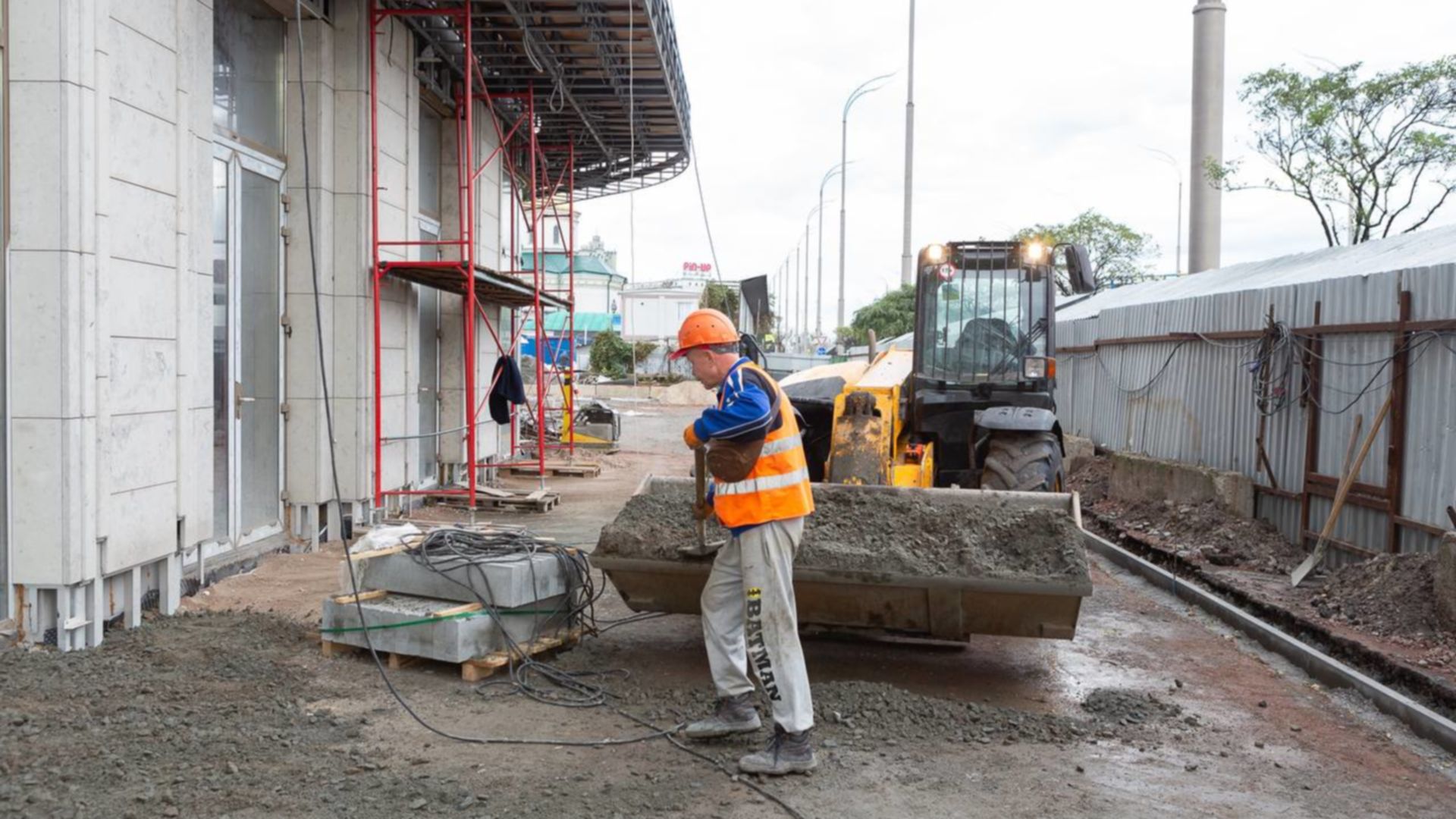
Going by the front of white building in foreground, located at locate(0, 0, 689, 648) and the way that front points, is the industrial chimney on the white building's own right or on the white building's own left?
on the white building's own left

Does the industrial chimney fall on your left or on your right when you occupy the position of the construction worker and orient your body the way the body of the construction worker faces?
on your right

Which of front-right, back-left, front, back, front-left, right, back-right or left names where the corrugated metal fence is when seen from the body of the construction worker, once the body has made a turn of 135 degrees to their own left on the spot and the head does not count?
left

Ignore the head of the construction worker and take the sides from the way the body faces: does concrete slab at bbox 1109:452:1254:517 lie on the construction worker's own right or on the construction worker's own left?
on the construction worker's own right

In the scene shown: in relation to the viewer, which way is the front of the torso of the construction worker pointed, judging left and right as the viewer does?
facing to the left of the viewer

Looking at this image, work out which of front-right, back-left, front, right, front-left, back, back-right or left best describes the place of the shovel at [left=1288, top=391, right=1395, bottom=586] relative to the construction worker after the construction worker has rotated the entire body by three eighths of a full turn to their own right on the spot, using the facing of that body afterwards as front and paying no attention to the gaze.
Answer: front

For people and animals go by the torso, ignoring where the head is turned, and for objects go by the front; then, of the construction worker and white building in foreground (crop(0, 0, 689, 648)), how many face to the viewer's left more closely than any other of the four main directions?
1

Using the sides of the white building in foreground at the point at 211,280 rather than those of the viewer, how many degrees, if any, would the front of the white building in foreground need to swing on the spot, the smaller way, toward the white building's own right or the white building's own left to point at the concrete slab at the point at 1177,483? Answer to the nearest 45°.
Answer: approximately 45° to the white building's own left

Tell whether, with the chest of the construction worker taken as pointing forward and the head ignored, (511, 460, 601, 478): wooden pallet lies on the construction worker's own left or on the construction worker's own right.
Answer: on the construction worker's own right

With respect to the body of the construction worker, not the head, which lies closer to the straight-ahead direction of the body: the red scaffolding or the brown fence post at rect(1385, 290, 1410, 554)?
the red scaffolding

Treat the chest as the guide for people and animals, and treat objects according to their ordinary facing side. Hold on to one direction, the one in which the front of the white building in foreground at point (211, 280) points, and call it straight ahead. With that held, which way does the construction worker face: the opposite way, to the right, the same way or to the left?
the opposite way

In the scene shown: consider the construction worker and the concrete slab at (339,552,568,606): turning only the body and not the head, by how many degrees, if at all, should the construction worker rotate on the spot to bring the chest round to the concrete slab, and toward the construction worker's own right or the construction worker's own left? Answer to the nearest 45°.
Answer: approximately 45° to the construction worker's own right
